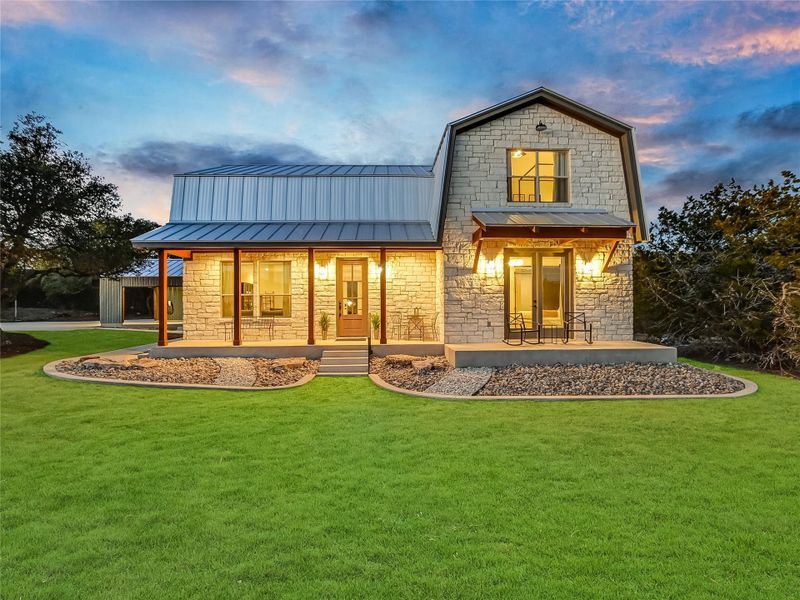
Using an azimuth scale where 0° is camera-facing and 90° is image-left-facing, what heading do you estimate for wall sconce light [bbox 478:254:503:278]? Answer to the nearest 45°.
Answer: approximately 0°

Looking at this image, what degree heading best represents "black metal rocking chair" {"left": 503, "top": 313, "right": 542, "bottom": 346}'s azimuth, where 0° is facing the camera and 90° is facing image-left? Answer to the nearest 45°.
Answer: approximately 315°

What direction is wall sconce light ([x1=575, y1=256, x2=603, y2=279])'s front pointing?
toward the camera

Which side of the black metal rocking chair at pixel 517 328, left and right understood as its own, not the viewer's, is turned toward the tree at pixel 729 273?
left

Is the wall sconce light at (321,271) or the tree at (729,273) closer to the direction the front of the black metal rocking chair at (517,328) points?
the tree

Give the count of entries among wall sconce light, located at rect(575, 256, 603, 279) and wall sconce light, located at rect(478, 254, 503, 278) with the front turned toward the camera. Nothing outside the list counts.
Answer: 2

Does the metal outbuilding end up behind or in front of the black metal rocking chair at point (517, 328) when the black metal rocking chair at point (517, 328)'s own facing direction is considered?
behind

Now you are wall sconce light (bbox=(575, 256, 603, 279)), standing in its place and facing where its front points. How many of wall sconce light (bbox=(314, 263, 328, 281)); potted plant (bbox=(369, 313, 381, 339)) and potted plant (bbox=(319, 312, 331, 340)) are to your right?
3
